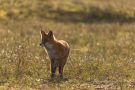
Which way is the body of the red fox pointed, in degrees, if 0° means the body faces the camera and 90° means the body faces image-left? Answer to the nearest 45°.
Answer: approximately 45°
